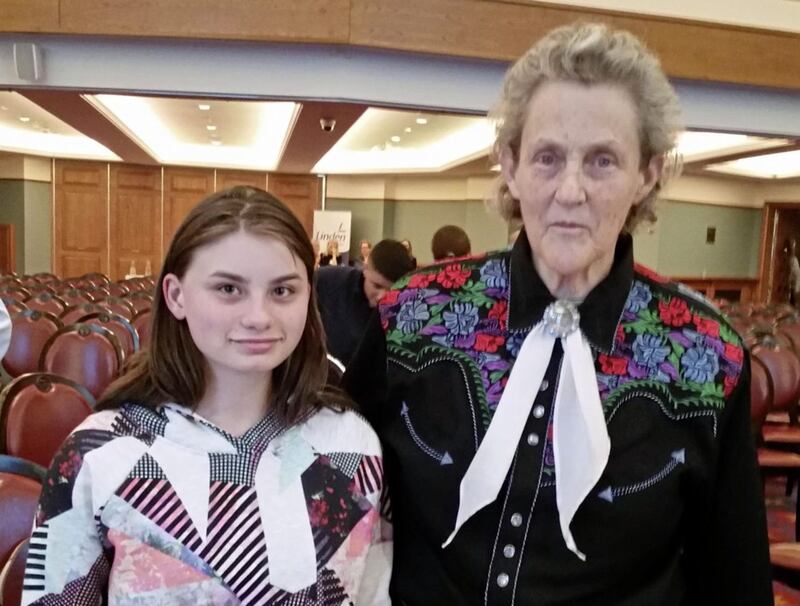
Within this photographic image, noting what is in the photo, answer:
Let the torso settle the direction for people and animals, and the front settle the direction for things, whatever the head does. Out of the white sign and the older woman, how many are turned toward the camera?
2

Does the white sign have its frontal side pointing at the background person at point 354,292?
yes

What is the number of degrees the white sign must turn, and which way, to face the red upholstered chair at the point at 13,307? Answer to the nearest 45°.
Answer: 0° — it already faces it

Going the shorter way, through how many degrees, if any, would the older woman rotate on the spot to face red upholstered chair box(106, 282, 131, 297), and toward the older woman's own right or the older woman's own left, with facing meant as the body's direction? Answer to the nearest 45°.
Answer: approximately 135° to the older woman's own right

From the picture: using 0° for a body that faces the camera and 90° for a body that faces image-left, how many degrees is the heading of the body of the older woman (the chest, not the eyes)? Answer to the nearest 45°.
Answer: approximately 0°

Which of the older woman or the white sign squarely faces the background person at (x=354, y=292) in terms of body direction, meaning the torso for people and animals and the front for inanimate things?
the white sign

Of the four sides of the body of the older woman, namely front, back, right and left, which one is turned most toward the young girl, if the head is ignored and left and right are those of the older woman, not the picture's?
right

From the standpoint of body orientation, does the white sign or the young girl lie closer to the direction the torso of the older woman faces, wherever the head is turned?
the young girl

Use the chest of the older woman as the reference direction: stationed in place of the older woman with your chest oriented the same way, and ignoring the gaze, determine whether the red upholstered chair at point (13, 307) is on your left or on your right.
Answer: on your right
